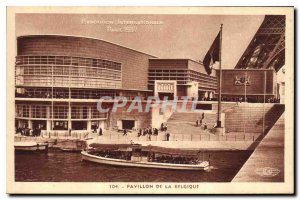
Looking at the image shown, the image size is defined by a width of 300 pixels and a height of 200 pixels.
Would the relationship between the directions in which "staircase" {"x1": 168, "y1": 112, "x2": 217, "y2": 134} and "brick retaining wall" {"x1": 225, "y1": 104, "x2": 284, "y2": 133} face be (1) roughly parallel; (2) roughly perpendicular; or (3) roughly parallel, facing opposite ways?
roughly parallel

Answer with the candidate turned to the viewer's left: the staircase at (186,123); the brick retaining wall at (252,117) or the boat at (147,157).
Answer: the boat

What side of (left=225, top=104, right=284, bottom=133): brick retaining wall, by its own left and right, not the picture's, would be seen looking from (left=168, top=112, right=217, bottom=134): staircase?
right

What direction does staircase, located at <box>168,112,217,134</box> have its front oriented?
toward the camera

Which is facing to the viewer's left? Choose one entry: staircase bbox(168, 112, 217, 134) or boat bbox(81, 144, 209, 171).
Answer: the boat

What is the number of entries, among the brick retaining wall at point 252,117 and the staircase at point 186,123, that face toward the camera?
2

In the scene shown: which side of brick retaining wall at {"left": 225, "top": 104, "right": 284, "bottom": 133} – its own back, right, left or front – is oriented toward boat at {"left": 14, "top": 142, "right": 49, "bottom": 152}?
right

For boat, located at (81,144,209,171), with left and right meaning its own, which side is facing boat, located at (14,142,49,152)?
front

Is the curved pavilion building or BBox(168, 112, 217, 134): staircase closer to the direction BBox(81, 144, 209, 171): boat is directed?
the curved pavilion building

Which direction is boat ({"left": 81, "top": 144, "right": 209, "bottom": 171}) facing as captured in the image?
to the viewer's left

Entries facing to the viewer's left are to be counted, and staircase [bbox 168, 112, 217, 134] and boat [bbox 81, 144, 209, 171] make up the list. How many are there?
1

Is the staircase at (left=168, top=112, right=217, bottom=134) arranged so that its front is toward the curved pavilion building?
no
